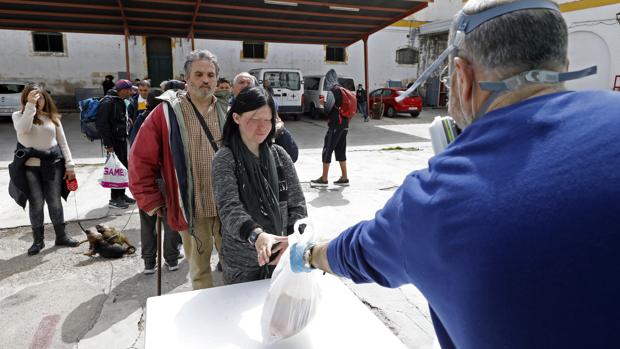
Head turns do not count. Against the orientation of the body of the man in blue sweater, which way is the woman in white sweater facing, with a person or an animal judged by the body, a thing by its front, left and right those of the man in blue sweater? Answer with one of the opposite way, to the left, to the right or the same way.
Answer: the opposite way

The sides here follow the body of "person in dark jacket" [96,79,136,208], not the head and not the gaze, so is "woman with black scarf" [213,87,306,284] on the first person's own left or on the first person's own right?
on the first person's own right

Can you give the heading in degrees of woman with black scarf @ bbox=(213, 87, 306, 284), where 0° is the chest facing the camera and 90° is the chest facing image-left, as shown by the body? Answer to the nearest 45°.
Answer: approximately 315°

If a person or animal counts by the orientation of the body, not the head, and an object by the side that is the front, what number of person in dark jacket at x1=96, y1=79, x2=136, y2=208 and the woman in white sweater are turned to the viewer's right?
1

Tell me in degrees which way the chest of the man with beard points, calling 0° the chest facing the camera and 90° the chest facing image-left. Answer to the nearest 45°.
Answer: approximately 315°

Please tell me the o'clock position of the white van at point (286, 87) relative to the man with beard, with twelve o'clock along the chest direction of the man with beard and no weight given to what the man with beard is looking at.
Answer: The white van is roughly at 8 o'clock from the man with beard.

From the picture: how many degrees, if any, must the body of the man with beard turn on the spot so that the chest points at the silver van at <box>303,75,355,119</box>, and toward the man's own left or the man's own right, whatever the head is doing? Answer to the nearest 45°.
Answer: approximately 135° to the man's own left

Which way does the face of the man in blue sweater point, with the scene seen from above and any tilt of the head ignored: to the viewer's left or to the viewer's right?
to the viewer's left

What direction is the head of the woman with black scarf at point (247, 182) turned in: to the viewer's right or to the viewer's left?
to the viewer's right
